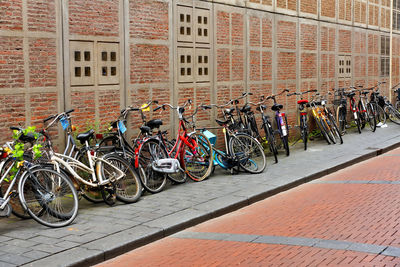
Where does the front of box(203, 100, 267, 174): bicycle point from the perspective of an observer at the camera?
facing away from the viewer and to the left of the viewer
